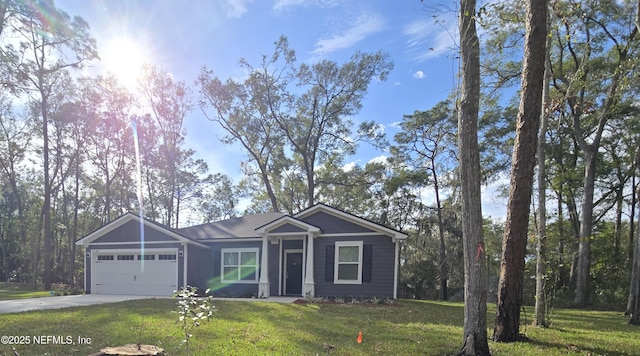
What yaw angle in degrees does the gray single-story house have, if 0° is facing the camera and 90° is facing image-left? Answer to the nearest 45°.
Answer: approximately 0°
